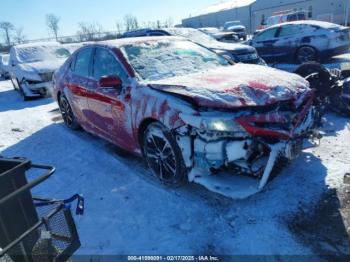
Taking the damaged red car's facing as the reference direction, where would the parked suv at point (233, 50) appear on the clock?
The parked suv is roughly at 8 o'clock from the damaged red car.

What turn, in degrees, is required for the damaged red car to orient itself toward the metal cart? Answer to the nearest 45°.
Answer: approximately 90° to its right

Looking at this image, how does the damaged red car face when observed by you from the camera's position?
facing the viewer and to the right of the viewer

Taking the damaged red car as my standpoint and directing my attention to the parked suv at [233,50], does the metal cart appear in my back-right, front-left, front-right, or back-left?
back-left

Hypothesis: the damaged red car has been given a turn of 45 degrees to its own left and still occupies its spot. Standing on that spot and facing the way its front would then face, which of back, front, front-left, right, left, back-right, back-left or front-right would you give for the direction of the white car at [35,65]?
back-left
